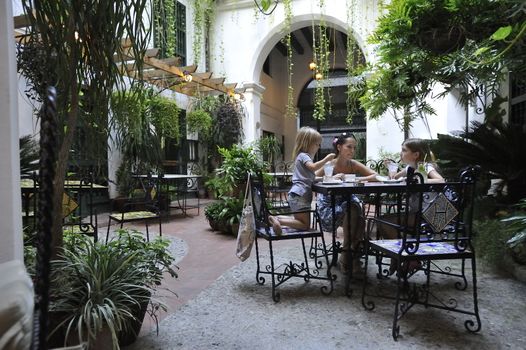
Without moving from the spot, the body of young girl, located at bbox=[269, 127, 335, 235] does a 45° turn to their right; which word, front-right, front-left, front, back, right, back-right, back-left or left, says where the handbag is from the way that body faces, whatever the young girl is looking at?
right

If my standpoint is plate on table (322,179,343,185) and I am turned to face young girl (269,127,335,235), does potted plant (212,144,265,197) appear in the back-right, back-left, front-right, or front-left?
front-right

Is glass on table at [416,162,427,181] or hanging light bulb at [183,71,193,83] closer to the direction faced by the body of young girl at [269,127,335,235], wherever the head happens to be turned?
the glass on table

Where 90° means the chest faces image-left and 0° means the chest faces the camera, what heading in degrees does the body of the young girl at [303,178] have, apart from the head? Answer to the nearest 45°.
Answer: approximately 270°
